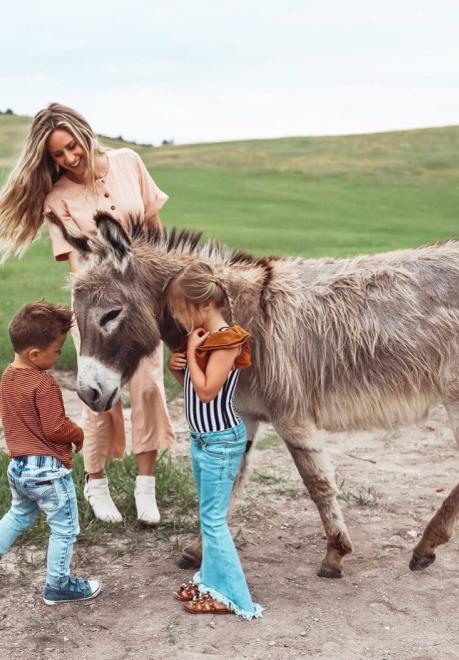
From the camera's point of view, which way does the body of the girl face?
to the viewer's left

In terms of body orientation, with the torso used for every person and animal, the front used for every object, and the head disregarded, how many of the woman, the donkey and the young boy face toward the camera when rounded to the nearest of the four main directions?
1

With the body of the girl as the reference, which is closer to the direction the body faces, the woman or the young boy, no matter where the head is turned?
the young boy

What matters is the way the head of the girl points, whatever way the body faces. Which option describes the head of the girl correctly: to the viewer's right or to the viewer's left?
to the viewer's left

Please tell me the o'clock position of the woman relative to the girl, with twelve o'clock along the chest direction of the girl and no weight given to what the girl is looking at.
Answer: The woman is roughly at 2 o'clock from the girl.

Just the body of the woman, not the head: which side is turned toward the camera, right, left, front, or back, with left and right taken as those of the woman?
front

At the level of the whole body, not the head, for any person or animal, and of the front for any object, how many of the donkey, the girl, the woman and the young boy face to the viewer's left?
2

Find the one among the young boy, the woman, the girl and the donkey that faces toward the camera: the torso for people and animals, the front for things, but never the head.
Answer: the woman

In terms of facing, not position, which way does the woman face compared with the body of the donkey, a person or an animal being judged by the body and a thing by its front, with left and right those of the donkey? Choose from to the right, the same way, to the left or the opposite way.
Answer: to the left

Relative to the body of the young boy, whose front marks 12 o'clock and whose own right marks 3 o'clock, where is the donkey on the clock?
The donkey is roughly at 1 o'clock from the young boy.

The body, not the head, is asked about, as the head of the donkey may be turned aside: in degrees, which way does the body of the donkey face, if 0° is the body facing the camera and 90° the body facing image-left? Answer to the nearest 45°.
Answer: approximately 90°

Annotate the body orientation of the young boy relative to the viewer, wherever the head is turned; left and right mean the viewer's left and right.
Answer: facing away from the viewer and to the right of the viewer

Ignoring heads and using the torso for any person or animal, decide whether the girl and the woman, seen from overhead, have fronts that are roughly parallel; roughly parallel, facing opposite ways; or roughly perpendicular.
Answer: roughly perpendicular

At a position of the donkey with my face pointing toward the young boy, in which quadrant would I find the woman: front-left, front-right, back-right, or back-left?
front-right

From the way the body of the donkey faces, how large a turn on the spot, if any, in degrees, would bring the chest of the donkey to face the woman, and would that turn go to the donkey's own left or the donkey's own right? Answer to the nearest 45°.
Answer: approximately 45° to the donkey's own right

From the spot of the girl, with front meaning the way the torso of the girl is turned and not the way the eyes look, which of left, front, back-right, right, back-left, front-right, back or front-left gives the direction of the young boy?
front

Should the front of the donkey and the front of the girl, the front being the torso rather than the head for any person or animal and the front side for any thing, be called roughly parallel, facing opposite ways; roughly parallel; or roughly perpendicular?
roughly parallel

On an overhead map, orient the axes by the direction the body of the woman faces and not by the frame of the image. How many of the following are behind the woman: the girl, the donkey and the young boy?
0

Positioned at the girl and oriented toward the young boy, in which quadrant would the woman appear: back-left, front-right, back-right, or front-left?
front-right
